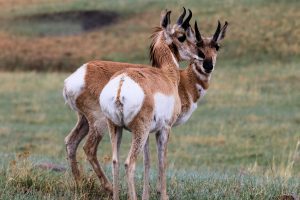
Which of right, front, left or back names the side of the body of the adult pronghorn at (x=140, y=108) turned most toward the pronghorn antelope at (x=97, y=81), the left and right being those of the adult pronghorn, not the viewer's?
left

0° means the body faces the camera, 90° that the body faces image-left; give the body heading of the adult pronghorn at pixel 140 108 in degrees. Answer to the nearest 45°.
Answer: approximately 225°
